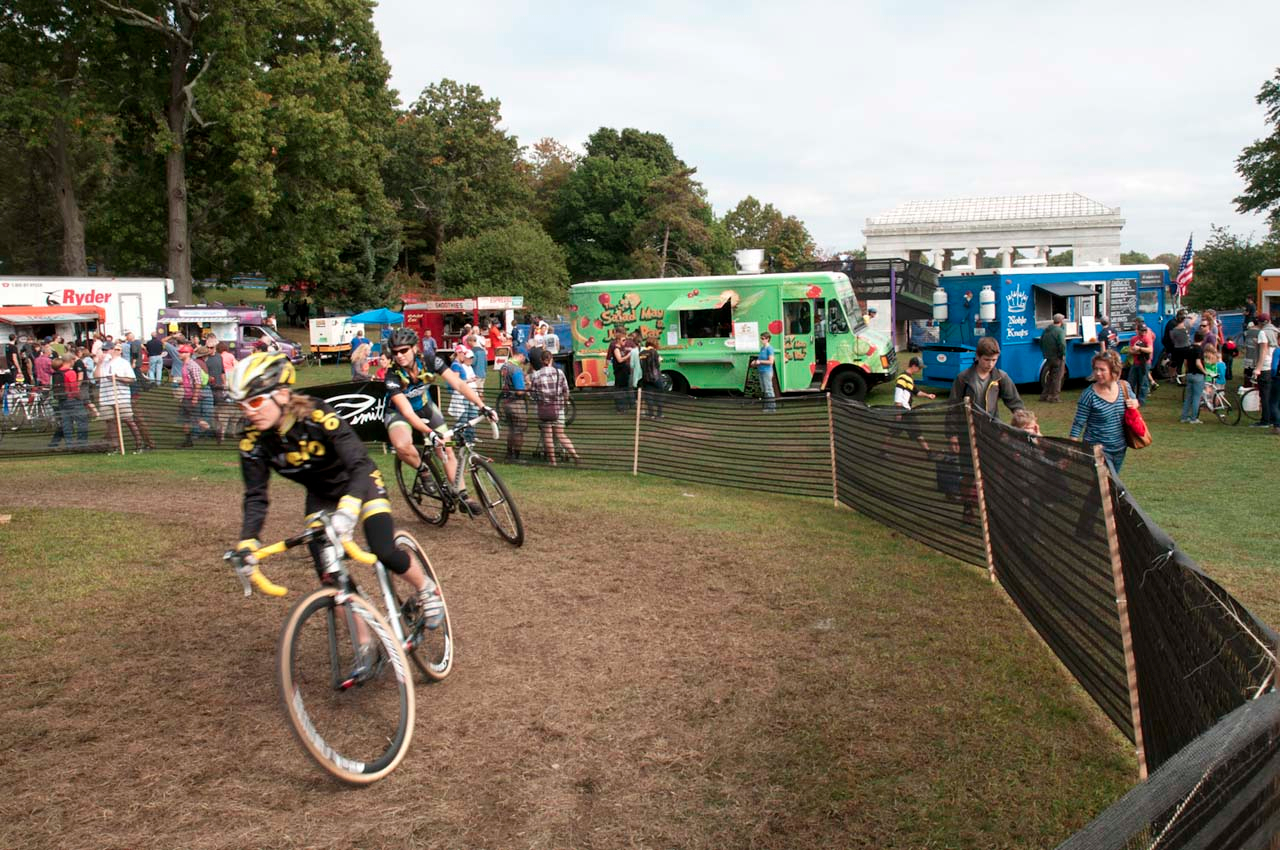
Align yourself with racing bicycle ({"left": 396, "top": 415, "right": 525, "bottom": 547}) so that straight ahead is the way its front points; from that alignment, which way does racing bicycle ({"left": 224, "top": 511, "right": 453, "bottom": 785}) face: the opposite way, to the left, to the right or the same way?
to the right

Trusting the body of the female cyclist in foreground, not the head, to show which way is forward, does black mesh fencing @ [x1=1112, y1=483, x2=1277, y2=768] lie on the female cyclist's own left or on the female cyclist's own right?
on the female cyclist's own left

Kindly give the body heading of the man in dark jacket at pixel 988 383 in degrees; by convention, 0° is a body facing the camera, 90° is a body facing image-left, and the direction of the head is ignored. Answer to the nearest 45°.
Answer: approximately 0°

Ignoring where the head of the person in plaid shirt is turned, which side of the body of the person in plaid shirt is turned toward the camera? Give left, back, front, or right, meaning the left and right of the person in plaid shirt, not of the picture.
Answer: back
